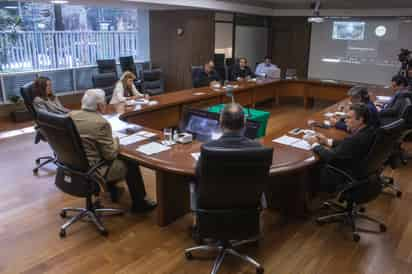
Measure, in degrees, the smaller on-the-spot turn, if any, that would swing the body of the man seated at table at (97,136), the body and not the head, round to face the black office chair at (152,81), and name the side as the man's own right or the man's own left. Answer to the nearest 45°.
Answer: approximately 45° to the man's own left

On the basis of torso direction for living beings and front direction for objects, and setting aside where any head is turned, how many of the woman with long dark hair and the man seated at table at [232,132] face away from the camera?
1

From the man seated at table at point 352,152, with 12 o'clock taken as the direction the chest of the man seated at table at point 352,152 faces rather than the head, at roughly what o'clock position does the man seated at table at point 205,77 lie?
the man seated at table at point 205,77 is roughly at 2 o'clock from the man seated at table at point 352,152.

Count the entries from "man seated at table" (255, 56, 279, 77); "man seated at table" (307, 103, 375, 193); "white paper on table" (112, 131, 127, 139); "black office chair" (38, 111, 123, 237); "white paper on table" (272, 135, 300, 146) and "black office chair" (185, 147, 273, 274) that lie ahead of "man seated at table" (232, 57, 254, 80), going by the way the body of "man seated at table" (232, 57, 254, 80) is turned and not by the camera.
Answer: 5

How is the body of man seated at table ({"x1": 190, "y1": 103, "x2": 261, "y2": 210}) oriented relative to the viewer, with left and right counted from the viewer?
facing away from the viewer

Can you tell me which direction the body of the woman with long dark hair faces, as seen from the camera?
to the viewer's right

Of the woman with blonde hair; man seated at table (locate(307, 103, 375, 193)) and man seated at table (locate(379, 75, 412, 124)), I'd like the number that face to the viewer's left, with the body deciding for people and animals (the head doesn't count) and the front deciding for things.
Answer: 2

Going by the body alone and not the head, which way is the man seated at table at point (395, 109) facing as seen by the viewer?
to the viewer's left

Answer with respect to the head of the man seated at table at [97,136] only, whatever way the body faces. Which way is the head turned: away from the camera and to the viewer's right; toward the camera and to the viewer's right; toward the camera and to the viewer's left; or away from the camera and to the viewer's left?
away from the camera and to the viewer's right

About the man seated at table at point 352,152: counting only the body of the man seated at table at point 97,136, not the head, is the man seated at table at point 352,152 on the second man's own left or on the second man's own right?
on the second man's own right

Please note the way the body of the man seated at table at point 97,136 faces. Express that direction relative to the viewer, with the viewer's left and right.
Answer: facing away from the viewer and to the right of the viewer

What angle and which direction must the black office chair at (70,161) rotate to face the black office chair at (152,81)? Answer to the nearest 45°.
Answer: approximately 45° to its left

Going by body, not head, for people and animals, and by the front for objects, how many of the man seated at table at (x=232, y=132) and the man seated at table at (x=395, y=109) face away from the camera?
1
